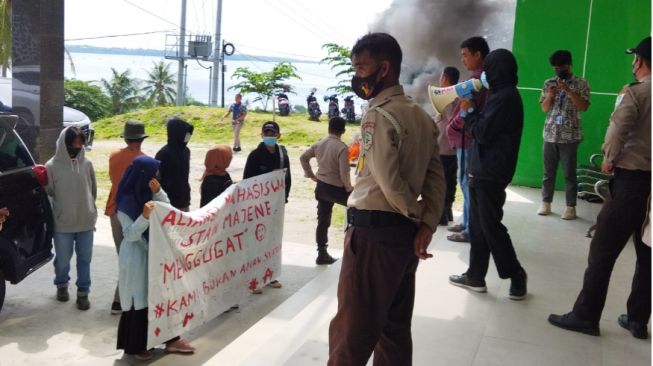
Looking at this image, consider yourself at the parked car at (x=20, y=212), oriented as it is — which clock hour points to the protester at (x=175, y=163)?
The protester is roughly at 8 o'clock from the parked car.

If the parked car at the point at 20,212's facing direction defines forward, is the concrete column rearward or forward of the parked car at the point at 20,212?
rearward

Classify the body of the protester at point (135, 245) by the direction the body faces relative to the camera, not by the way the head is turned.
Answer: to the viewer's right

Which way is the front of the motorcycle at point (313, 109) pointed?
toward the camera

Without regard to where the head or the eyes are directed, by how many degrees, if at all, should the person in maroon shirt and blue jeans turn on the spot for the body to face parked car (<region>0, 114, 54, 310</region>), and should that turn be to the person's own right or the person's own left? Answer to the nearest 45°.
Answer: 0° — they already face it

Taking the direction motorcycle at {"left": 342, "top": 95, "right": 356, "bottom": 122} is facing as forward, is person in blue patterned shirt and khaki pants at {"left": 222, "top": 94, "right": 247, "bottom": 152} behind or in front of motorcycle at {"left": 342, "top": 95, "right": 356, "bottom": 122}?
in front

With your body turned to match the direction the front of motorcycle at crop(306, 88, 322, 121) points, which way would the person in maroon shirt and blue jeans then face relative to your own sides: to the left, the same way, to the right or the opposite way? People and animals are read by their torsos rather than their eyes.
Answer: to the right

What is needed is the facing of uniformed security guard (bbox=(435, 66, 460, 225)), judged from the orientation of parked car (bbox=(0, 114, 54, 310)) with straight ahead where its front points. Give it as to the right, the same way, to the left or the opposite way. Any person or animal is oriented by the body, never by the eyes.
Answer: to the right
